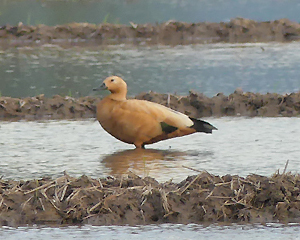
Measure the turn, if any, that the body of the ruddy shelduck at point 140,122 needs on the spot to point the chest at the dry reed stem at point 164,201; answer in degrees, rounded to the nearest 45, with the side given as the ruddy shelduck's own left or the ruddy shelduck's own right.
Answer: approximately 90° to the ruddy shelduck's own left

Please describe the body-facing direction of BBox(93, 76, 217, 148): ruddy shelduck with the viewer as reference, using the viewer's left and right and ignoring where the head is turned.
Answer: facing to the left of the viewer
